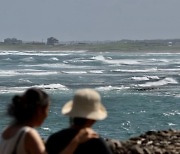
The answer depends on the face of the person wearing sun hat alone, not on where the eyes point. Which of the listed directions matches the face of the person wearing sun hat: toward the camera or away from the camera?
away from the camera

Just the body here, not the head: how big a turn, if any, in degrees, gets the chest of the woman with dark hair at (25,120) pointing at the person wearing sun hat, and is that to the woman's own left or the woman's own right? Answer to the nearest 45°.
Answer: approximately 45° to the woman's own right

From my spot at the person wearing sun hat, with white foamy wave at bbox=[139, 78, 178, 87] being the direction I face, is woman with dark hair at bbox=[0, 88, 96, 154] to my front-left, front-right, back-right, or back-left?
back-left

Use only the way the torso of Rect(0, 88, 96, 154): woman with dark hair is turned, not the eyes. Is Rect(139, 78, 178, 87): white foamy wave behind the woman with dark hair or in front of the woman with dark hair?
in front

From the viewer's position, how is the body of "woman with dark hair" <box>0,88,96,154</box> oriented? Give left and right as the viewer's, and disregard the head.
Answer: facing away from the viewer and to the right of the viewer

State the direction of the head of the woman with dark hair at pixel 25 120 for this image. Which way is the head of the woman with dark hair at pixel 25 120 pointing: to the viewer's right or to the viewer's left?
to the viewer's right
